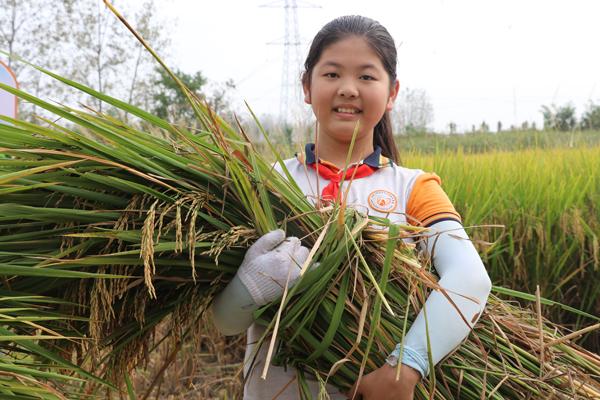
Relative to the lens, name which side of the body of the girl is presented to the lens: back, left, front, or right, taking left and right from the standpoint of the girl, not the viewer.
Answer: front

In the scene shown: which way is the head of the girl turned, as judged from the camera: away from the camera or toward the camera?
toward the camera
